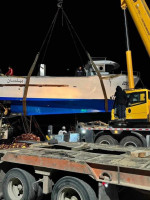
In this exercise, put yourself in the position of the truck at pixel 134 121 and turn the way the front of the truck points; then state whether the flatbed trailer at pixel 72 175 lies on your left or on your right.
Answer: on your right

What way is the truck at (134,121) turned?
to the viewer's right

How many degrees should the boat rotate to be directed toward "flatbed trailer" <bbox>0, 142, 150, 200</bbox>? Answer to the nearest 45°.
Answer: approximately 90° to its right

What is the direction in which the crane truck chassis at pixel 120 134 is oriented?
to the viewer's right

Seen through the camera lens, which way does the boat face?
facing to the right of the viewer

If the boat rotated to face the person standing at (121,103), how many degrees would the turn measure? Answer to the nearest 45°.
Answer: approximately 45° to its right
